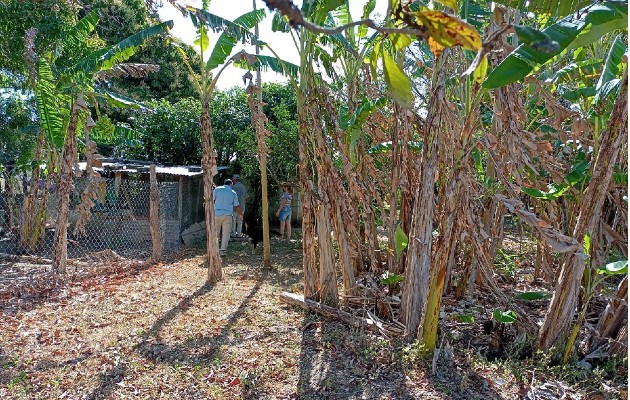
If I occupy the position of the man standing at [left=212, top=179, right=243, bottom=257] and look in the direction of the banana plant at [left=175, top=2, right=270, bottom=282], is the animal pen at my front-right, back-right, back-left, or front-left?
back-right

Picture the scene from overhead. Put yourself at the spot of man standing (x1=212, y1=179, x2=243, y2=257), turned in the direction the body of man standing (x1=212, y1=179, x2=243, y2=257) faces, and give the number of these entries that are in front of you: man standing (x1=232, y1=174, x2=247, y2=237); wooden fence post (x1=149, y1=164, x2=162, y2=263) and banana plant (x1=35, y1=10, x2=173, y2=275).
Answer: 1

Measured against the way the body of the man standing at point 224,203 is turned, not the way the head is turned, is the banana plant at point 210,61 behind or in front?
behind

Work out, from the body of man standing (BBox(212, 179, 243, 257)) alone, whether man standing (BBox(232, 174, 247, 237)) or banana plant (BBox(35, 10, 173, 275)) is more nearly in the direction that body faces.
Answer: the man standing

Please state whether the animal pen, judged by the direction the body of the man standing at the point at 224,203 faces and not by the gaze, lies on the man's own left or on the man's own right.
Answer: on the man's own left

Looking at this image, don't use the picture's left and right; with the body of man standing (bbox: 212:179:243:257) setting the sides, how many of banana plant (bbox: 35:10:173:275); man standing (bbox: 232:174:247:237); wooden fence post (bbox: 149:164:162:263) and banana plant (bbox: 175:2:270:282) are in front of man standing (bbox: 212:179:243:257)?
1

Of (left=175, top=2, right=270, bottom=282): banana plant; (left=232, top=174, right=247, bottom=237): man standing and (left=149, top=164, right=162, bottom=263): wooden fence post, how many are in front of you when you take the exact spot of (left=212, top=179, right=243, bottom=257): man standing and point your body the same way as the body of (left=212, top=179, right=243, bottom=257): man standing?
1

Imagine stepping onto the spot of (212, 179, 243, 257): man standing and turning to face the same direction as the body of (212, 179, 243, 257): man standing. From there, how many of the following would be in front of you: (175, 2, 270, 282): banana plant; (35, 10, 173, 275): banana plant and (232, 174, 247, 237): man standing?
1

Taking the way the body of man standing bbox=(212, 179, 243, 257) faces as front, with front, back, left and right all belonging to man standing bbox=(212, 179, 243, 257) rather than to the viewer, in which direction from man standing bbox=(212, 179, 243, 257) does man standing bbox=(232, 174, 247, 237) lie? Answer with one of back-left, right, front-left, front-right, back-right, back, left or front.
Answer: front

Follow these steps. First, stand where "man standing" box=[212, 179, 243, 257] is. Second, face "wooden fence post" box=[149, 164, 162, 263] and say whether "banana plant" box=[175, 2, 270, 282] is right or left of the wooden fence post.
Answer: left

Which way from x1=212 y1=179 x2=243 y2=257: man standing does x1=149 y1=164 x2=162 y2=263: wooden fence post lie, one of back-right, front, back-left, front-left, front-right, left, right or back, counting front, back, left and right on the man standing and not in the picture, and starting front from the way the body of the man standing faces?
back-left

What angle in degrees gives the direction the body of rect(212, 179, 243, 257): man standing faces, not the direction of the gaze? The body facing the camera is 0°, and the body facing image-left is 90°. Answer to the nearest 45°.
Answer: approximately 180°

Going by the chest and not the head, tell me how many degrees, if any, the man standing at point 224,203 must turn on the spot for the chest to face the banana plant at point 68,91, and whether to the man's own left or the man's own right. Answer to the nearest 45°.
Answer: approximately 135° to the man's own left
